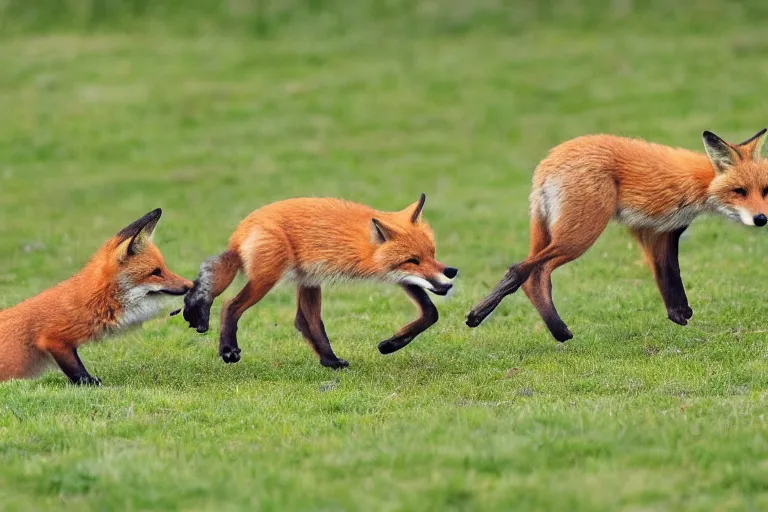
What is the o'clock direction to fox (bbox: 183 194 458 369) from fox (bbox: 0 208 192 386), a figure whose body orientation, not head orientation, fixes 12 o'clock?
fox (bbox: 183 194 458 369) is roughly at 12 o'clock from fox (bbox: 0 208 192 386).

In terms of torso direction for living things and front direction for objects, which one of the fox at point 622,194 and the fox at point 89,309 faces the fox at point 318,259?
the fox at point 89,309

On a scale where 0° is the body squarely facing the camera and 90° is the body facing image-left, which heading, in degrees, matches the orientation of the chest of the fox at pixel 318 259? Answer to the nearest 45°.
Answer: approximately 270°

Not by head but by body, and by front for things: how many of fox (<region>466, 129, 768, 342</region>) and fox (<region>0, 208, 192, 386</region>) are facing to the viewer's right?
2

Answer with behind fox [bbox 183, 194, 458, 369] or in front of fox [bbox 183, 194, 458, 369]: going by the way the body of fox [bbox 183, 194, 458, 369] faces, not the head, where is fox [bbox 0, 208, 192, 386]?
behind

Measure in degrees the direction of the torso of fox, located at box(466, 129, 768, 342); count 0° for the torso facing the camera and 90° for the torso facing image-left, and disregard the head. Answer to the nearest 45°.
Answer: approximately 270°

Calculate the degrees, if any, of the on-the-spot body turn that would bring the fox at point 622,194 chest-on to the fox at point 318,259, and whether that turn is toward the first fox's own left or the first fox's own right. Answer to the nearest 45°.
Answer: approximately 135° to the first fox's own right

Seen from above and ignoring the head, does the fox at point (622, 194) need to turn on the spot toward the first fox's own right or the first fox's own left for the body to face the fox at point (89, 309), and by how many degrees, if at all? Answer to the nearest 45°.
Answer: approximately 135° to the first fox's own right

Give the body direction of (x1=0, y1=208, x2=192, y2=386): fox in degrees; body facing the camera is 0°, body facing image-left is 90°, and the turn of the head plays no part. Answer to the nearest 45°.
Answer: approximately 270°
